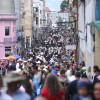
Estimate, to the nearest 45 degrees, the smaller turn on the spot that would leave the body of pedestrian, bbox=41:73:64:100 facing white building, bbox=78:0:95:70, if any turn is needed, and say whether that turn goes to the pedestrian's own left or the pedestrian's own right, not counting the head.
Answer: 0° — they already face it

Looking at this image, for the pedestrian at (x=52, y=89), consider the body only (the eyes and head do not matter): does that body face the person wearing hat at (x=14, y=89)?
no

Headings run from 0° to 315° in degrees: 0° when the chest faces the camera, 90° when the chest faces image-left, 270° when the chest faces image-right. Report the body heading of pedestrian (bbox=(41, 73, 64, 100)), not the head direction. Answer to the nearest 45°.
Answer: approximately 180°

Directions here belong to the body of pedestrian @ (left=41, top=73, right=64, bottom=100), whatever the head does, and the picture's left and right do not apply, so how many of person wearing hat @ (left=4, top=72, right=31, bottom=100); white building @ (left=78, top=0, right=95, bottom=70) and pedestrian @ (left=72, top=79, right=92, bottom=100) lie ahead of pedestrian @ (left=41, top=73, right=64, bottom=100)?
1

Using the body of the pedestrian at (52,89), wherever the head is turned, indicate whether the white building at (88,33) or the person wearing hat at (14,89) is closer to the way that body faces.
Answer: the white building

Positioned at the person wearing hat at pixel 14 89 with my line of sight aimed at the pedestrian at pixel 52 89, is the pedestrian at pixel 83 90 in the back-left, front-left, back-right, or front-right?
front-right
